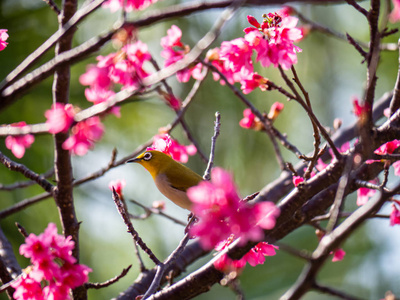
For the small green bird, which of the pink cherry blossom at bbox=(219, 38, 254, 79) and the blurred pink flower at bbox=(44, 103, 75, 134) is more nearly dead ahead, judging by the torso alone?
the blurred pink flower

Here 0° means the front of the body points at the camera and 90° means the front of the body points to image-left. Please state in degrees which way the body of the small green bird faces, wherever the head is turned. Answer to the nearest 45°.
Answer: approximately 90°

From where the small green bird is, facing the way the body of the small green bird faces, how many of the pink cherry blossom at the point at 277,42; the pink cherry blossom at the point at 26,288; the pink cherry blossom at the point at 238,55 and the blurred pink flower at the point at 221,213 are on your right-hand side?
0

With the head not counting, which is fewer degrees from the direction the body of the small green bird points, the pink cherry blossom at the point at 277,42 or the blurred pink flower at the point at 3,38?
the blurred pink flower

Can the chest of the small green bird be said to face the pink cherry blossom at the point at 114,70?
no

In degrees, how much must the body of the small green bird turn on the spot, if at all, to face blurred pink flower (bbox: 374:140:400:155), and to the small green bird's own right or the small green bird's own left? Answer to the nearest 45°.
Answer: approximately 135° to the small green bird's own left

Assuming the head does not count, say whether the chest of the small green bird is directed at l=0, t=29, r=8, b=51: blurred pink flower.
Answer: no

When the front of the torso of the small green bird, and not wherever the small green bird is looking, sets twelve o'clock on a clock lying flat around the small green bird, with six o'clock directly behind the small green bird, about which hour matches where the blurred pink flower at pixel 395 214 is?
The blurred pink flower is roughly at 7 o'clock from the small green bird.

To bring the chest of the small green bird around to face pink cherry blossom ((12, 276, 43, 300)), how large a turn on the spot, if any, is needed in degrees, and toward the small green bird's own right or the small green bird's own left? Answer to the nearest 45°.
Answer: approximately 45° to the small green bird's own left
